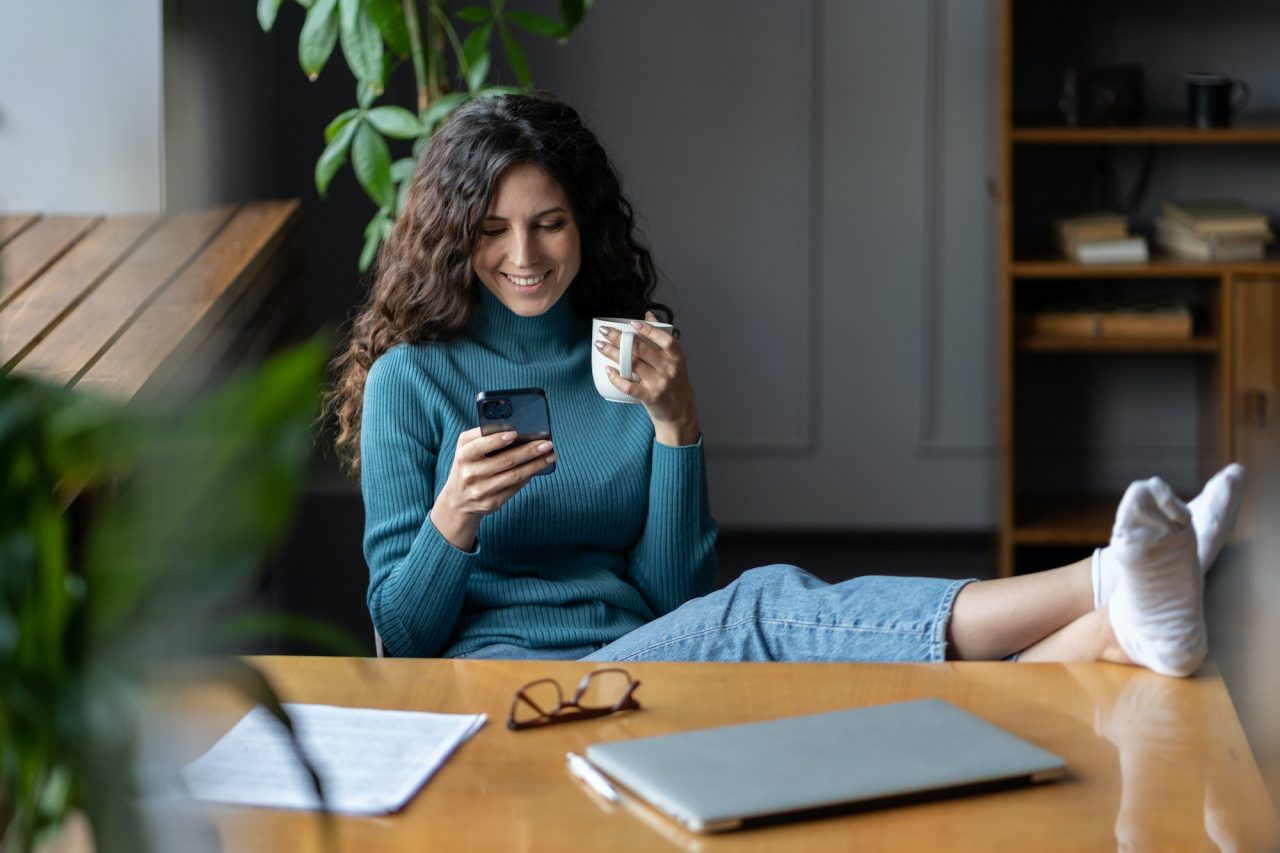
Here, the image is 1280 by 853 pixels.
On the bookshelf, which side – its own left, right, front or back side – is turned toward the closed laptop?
front

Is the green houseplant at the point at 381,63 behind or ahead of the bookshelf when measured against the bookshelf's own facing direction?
ahead

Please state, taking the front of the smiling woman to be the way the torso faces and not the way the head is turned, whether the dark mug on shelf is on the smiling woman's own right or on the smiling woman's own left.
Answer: on the smiling woman's own left

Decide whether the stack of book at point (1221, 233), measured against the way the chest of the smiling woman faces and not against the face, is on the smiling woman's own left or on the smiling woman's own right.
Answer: on the smiling woman's own left

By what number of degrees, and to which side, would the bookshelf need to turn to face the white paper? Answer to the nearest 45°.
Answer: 0° — it already faces it

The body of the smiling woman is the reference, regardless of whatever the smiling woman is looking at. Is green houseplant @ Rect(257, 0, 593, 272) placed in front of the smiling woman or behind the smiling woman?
behind

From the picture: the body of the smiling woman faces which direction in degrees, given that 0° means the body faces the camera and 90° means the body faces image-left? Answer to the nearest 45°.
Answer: approximately 315°

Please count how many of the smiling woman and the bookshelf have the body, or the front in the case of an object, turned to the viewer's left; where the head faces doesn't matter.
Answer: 0

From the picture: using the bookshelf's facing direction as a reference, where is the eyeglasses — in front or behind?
in front

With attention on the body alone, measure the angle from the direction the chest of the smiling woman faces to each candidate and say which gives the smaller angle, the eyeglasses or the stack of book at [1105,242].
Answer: the eyeglasses

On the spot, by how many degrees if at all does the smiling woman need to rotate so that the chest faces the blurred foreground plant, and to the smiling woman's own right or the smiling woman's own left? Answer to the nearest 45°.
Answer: approximately 45° to the smiling woman's own right

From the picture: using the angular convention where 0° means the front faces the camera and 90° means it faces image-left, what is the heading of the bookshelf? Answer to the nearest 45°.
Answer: approximately 0°
